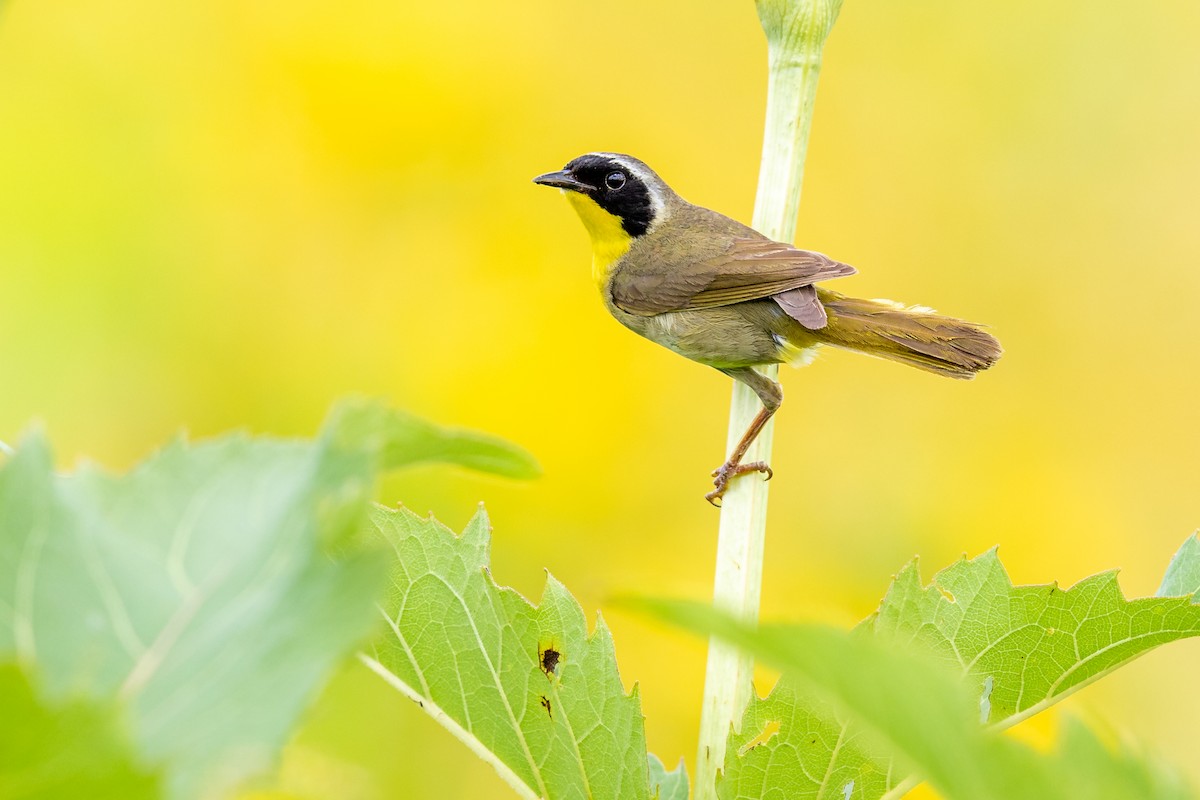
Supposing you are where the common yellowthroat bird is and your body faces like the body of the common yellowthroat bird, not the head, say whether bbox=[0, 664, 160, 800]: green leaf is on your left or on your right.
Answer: on your left

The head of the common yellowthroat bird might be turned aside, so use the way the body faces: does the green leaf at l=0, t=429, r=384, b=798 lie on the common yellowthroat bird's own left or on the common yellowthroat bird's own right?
on the common yellowthroat bird's own left

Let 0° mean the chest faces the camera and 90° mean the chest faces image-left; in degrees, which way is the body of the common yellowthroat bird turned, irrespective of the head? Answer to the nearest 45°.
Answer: approximately 90°

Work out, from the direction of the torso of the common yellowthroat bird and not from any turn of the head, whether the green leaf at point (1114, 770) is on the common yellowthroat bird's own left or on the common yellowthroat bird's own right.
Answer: on the common yellowthroat bird's own left

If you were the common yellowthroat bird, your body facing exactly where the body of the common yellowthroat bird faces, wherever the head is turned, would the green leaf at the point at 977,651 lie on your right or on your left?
on your left
